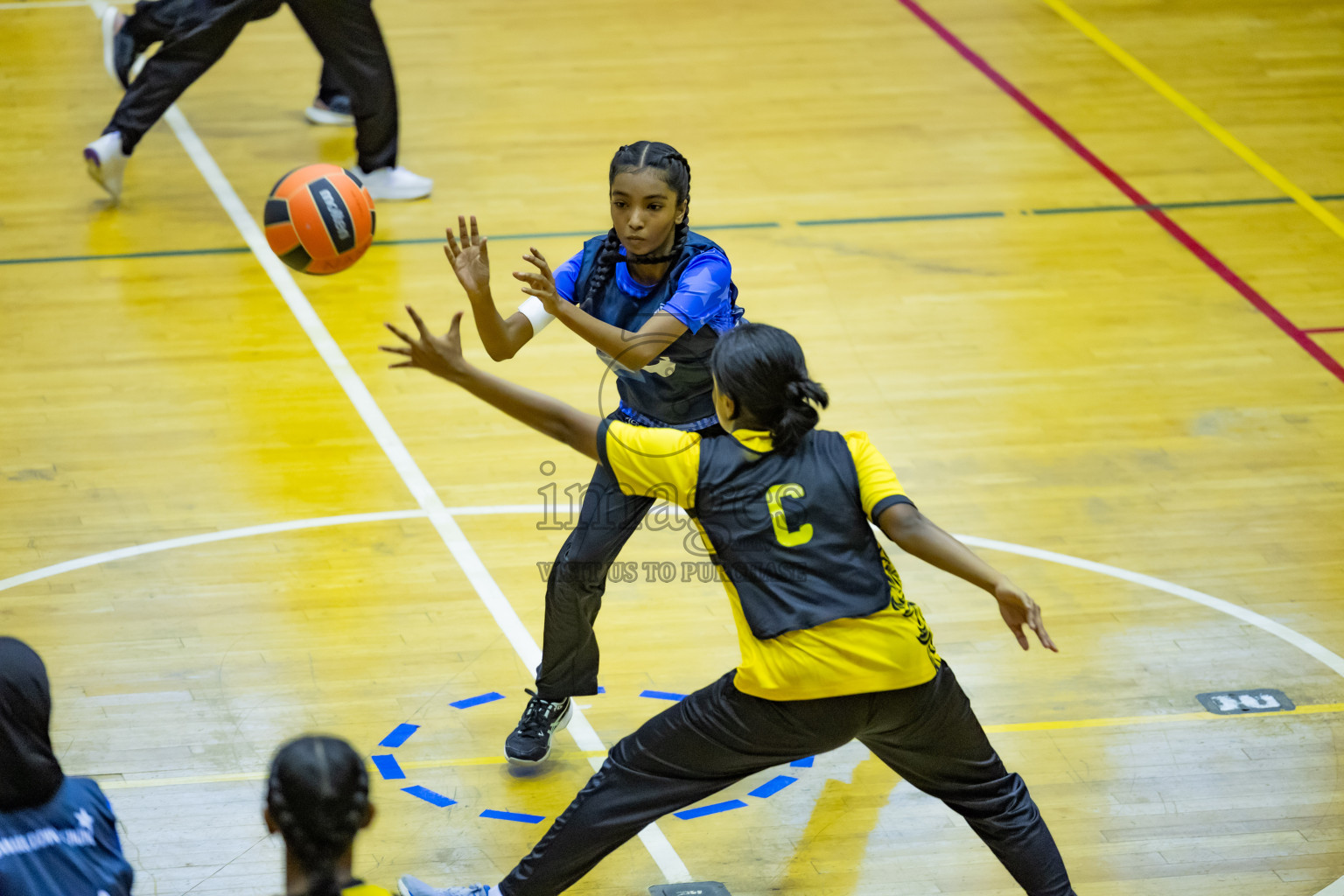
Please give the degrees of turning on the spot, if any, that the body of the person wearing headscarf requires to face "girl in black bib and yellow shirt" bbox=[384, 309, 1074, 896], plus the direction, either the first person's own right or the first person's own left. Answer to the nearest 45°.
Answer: approximately 90° to the first person's own right

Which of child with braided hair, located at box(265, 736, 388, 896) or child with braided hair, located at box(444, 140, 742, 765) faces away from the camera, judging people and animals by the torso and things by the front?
child with braided hair, located at box(265, 736, 388, 896)

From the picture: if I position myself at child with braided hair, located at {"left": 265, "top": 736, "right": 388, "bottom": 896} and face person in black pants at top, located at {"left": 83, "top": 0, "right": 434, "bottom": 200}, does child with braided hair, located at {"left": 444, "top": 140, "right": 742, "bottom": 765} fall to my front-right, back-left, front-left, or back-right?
front-right

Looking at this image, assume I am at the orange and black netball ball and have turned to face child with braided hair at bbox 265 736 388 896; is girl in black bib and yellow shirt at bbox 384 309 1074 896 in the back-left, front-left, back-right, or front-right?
front-left

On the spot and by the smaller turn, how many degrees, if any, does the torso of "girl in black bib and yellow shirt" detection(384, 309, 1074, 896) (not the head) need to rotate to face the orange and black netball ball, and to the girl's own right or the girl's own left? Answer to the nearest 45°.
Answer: approximately 45° to the girl's own left

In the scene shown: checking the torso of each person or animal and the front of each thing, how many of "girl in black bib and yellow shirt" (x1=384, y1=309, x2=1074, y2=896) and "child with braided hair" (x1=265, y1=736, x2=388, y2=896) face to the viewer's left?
0

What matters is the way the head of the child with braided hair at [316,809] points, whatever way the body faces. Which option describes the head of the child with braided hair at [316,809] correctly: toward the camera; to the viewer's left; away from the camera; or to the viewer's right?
away from the camera

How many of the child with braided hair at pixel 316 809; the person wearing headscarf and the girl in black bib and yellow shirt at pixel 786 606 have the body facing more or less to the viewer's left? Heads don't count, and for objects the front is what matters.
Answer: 0

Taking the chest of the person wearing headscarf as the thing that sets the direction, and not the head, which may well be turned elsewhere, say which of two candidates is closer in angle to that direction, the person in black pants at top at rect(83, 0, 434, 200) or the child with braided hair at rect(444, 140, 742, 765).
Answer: the person in black pants at top

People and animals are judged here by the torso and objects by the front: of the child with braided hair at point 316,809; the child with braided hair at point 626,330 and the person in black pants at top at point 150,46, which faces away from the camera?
the child with braided hair at point 316,809

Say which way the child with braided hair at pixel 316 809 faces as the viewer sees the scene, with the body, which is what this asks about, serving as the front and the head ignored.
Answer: away from the camera

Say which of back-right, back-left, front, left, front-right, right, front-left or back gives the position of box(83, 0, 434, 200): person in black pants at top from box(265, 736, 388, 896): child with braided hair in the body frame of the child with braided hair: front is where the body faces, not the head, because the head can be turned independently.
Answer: front

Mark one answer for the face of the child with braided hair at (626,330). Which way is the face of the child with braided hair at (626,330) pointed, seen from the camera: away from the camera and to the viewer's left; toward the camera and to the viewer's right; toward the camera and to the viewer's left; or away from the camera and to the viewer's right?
toward the camera and to the viewer's left

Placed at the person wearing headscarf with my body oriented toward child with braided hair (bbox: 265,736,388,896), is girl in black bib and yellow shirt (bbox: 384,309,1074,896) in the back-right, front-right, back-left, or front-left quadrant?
front-left

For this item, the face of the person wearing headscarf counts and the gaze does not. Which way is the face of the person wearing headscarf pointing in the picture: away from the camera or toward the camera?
away from the camera

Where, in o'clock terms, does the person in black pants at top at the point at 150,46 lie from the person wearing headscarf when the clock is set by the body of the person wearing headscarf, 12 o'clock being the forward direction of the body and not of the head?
The person in black pants at top is roughly at 12 o'clock from the person wearing headscarf.

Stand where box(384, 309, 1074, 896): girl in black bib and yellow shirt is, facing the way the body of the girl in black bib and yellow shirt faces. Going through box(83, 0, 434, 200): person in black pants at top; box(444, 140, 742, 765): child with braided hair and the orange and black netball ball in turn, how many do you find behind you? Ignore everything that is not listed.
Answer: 0

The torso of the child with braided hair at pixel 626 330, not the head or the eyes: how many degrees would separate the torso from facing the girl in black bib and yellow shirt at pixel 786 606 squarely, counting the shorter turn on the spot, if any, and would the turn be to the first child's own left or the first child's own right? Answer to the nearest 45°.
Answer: approximately 45° to the first child's own left

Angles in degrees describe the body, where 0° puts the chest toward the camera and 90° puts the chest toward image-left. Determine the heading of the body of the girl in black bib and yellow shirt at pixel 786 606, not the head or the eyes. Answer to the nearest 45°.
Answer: approximately 180°

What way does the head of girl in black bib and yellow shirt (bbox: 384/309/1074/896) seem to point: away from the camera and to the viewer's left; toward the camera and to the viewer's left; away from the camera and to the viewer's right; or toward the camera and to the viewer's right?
away from the camera and to the viewer's left
